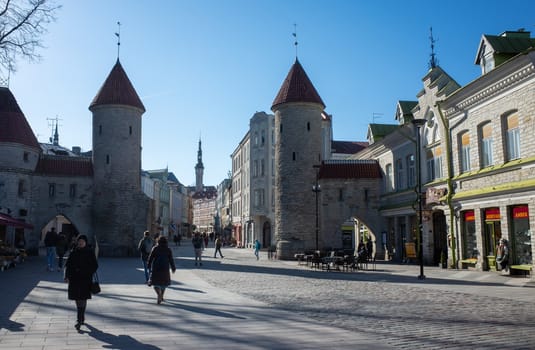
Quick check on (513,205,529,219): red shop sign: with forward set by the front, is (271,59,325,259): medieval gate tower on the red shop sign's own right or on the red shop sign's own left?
on the red shop sign's own right

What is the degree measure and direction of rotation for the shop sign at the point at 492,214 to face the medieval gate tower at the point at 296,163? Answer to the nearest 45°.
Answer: approximately 90° to its right

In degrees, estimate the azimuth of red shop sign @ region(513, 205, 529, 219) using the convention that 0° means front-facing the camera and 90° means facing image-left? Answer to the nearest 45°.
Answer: approximately 45°

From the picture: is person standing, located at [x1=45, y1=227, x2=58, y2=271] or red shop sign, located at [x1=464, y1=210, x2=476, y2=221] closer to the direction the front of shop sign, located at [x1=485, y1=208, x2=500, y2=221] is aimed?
the person standing

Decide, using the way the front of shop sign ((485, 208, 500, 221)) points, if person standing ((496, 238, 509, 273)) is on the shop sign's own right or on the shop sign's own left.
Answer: on the shop sign's own left

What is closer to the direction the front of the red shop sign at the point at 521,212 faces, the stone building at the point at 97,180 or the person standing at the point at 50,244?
the person standing

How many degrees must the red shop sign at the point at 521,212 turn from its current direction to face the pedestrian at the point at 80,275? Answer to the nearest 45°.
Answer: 0° — it already faces them

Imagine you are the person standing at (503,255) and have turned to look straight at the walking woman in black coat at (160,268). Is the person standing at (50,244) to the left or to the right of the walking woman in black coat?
right

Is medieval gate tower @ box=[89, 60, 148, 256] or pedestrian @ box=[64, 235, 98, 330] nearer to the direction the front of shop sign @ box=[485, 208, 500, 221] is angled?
the pedestrian

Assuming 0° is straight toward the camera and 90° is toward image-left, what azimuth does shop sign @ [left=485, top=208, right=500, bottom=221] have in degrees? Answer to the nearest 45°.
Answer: approximately 45°
